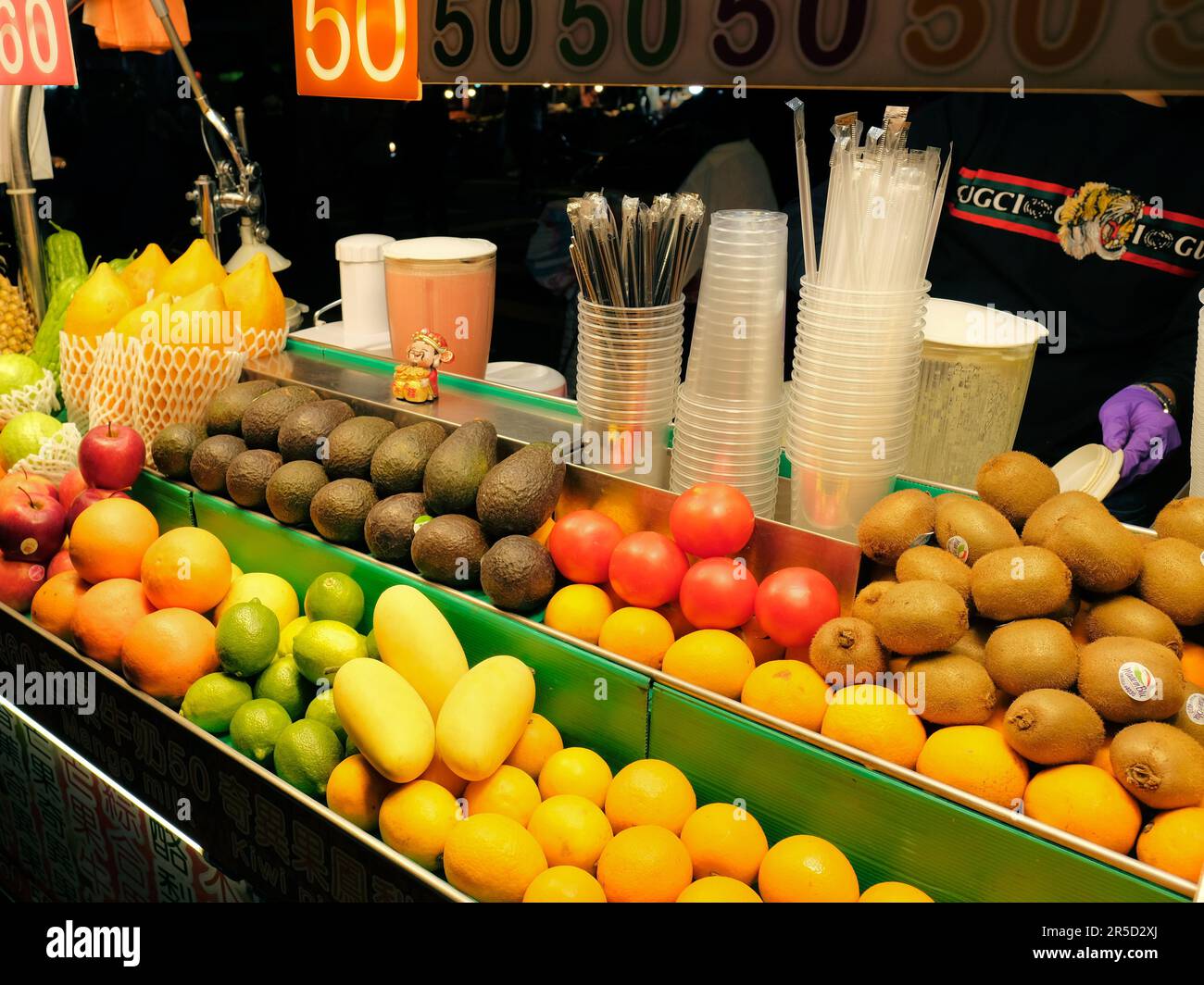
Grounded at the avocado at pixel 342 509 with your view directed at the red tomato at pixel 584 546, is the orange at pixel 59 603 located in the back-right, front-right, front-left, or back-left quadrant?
back-right

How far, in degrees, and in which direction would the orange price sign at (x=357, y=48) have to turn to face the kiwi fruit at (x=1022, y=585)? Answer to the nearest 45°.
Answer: approximately 45° to its left

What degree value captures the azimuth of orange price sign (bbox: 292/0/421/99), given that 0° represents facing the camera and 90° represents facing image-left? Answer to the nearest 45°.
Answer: approximately 0°

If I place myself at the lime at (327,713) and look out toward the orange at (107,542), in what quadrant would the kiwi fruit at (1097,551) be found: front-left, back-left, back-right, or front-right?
back-right

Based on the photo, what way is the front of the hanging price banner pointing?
toward the camera

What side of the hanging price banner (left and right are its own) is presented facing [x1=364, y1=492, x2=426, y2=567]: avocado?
left

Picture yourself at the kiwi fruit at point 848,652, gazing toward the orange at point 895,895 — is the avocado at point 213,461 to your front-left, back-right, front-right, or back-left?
back-right

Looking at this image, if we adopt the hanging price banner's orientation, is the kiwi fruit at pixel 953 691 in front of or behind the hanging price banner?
in front

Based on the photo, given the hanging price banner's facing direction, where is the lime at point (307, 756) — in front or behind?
in front

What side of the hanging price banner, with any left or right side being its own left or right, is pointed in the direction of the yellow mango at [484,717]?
front

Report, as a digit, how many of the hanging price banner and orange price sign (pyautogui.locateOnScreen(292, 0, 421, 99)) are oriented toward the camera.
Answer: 2

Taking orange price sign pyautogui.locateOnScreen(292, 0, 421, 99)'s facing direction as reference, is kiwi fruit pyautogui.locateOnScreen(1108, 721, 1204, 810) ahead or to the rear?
ahead

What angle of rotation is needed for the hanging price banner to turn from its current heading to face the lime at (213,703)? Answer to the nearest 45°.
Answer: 0° — it already faces it

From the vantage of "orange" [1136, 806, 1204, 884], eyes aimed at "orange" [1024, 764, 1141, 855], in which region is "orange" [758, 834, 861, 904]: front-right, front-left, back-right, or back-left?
front-left

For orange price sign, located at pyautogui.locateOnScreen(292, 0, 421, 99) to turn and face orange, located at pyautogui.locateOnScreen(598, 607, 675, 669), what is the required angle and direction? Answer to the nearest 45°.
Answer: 0° — it already faces it
